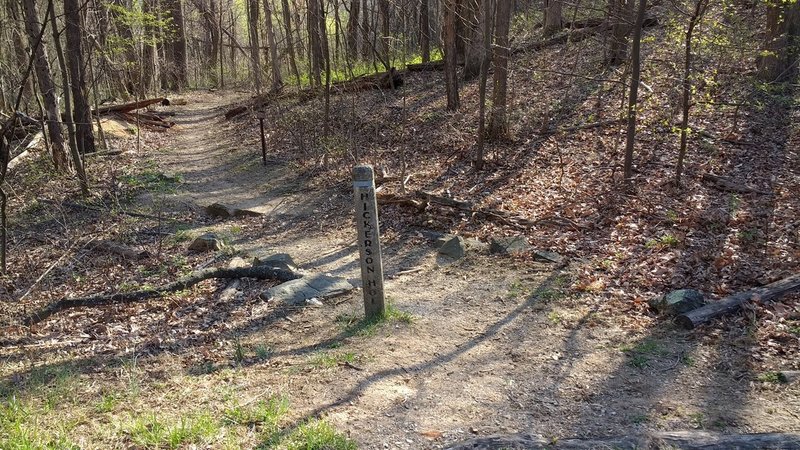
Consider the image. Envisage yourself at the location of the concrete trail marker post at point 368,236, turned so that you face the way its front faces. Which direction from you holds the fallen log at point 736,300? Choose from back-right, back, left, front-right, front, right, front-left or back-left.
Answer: left

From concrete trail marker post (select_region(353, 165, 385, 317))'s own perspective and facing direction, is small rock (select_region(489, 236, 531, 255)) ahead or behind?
behind

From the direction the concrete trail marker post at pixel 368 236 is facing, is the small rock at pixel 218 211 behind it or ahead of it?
behind

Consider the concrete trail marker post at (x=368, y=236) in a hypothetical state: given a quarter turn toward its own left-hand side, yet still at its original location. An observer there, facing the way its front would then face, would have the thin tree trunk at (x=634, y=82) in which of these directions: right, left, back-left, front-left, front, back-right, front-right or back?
front-left

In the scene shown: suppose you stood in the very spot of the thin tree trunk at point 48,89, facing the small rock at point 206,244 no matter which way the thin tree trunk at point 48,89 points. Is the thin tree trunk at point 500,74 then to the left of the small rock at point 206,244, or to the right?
left

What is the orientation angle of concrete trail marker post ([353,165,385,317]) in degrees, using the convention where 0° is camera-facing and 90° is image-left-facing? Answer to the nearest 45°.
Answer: approximately 0°

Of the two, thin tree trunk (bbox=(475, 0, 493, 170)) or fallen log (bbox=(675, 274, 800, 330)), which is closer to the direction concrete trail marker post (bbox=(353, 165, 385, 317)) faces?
the fallen log

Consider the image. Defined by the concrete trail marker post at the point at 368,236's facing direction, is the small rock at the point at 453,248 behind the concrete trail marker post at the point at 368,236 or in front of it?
behind
